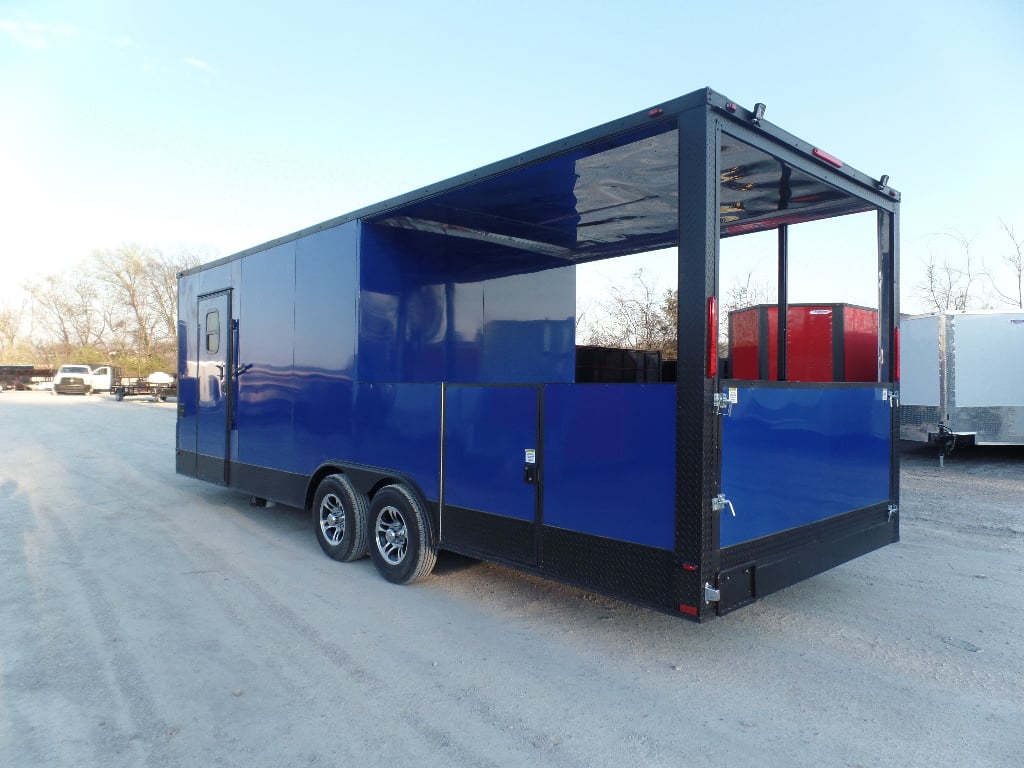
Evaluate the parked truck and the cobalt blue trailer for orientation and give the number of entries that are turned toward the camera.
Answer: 0

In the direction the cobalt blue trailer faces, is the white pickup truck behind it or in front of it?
in front

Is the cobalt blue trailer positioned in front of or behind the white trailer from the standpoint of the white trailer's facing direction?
in front

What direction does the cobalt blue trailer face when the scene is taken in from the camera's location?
facing away from the viewer and to the left of the viewer

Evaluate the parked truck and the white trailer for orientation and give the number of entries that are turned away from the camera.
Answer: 0

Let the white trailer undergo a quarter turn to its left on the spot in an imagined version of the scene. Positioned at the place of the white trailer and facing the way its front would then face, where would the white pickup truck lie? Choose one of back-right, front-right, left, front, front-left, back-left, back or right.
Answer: back-right

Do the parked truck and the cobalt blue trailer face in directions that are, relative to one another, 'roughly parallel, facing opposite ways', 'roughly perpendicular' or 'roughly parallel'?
roughly perpendicular

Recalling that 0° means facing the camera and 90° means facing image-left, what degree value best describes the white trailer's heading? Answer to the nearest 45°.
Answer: approximately 45°

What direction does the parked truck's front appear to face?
to the viewer's left

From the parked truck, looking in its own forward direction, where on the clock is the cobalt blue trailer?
The cobalt blue trailer is roughly at 9 o'clock from the parked truck.

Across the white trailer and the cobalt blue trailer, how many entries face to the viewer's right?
0

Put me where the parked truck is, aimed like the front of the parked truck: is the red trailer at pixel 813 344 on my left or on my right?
on my left
